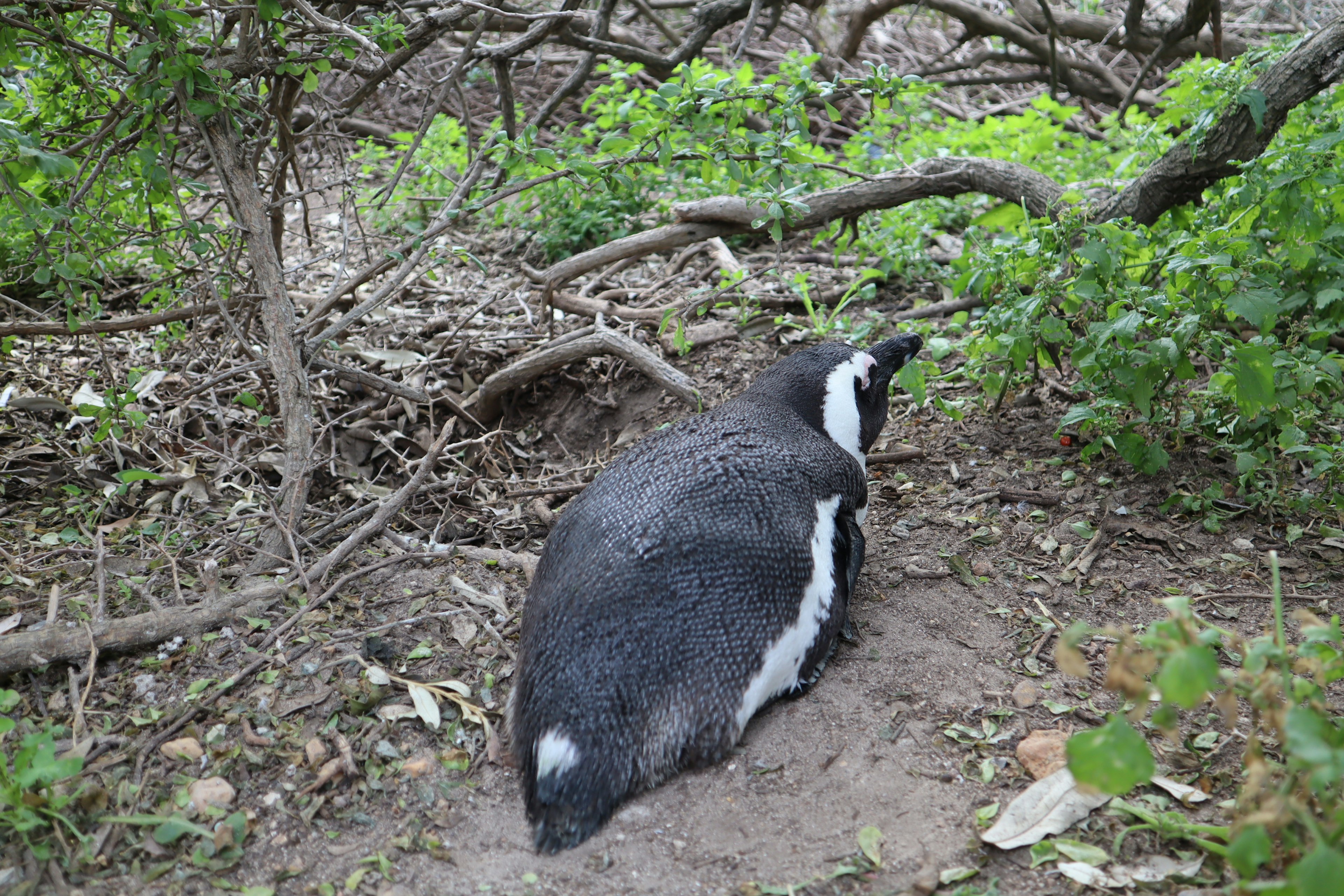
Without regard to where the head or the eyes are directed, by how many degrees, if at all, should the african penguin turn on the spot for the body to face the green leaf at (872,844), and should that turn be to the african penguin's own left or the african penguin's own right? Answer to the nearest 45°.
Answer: approximately 90° to the african penguin's own right

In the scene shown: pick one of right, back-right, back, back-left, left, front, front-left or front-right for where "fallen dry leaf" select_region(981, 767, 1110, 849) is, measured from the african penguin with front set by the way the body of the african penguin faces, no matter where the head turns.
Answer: right

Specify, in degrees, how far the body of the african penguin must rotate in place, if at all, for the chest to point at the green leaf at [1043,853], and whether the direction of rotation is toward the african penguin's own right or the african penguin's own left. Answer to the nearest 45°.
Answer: approximately 90° to the african penguin's own right

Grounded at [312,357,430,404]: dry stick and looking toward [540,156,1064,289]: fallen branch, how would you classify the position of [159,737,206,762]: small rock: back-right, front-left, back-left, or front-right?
back-right

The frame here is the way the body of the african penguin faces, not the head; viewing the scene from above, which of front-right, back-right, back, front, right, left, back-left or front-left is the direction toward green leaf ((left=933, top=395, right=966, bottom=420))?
front

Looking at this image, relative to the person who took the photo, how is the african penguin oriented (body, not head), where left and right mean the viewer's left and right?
facing away from the viewer and to the right of the viewer

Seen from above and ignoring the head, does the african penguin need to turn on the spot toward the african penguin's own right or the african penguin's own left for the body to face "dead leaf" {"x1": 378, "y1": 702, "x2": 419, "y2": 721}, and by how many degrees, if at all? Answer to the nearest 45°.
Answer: approximately 135° to the african penguin's own left

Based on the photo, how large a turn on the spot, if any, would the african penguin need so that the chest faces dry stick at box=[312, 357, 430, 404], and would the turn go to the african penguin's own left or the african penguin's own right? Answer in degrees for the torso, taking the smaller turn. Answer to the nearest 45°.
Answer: approximately 90° to the african penguin's own left

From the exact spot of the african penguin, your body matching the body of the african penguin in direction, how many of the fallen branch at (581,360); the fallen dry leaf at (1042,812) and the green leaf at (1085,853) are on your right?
2

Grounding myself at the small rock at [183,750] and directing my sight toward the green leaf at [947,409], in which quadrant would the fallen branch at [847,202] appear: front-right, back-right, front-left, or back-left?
front-left

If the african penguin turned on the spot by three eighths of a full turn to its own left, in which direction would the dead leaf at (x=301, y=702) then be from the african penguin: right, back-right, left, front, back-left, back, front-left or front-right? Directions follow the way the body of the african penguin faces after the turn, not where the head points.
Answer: front

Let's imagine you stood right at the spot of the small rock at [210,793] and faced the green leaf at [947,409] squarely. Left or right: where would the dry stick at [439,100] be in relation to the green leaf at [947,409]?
left

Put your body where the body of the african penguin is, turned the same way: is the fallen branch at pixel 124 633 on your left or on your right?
on your left

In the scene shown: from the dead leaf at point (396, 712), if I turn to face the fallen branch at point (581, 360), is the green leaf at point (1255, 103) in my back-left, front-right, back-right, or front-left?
front-right

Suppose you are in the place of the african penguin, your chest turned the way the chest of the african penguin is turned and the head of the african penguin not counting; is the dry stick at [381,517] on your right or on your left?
on your left

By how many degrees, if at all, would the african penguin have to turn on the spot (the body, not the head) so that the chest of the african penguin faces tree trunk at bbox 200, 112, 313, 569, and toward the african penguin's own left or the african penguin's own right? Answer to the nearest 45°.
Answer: approximately 90° to the african penguin's own left

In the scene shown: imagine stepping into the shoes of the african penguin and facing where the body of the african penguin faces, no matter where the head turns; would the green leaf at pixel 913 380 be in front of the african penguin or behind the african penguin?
in front

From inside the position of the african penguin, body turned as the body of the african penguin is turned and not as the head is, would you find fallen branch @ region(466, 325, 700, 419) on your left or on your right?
on your left

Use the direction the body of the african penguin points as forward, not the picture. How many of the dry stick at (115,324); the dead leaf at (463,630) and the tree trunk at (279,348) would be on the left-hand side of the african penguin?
3
